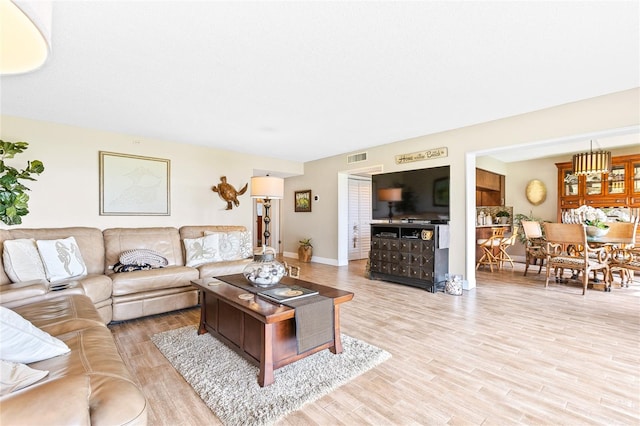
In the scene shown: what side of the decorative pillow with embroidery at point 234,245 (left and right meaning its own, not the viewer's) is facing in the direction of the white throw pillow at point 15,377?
front

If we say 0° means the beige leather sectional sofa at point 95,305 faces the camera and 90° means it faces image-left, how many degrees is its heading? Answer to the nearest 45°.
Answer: approximately 315°

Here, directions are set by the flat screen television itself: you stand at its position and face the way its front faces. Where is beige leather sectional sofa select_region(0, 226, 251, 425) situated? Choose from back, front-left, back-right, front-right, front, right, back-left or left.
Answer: front

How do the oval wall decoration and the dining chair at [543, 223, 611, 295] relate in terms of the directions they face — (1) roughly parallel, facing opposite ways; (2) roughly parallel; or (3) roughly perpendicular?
roughly parallel, facing opposite ways

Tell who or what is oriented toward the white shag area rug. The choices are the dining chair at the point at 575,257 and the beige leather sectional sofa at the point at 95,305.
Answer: the beige leather sectional sofa

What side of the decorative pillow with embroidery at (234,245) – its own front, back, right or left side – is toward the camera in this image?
front

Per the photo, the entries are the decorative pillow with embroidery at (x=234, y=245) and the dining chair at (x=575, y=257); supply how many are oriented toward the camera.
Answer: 1

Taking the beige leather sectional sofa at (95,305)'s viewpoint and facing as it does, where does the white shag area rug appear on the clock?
The white shag area rug is roughly at 12 o'clock from the beige leather sectional sofa.

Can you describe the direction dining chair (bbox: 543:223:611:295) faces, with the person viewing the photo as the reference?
facing away from the viewer and to the right of the viewer
